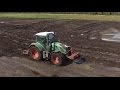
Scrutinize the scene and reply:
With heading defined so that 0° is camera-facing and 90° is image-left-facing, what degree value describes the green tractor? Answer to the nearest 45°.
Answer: approximately 315°
